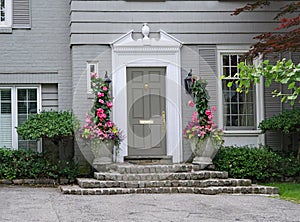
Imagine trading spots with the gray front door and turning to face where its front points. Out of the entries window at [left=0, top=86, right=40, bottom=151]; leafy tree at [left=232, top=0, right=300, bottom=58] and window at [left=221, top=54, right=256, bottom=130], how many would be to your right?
1

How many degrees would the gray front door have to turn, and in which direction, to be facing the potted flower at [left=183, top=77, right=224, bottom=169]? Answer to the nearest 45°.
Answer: approximately 45° to its left

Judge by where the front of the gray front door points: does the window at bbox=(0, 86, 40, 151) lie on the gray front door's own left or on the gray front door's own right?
on the gray front door's own right

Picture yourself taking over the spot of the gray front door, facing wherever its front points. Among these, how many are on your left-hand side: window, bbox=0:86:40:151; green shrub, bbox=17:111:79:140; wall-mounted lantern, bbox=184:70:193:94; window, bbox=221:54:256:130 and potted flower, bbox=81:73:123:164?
2

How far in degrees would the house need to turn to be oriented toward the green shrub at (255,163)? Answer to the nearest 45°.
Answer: approximately 90° to its left

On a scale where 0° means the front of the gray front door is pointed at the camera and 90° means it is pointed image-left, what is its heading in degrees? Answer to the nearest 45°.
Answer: approximately 0°

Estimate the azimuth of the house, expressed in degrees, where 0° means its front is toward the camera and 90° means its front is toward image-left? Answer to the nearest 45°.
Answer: approximately 0°

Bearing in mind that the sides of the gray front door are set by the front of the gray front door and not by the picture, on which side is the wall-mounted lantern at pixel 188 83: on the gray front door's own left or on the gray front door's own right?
on the gray front door's own left

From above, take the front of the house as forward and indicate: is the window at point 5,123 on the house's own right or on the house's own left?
on the house's own right

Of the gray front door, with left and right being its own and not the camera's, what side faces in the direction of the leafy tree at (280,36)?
left
